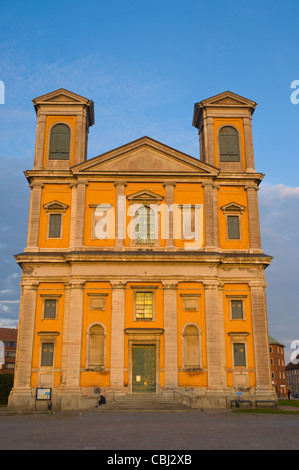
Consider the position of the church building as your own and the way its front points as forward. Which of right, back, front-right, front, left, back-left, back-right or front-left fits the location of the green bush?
back-right

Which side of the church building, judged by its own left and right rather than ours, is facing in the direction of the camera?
front
